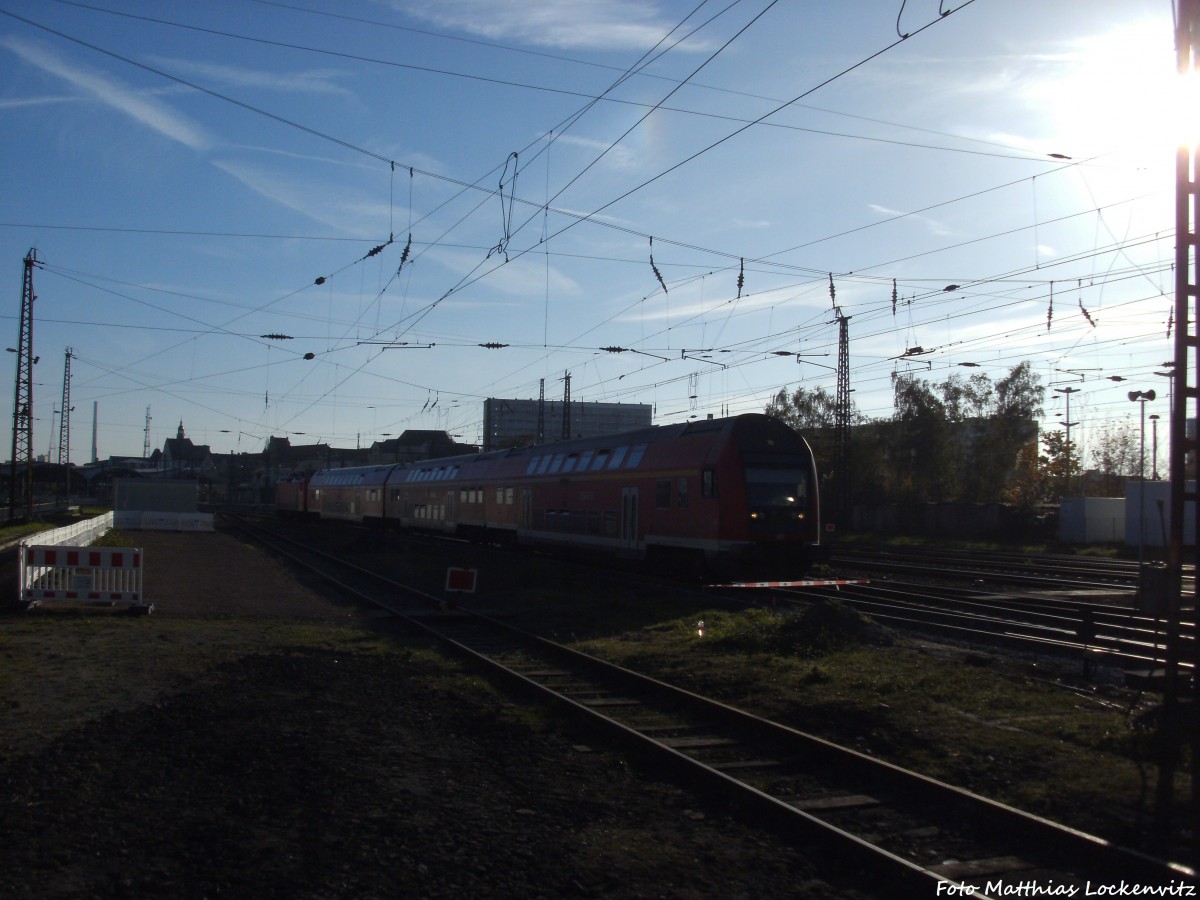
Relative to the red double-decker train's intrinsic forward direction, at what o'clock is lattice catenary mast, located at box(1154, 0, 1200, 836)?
The lattice catenary mast is roughly at 1 o'clock from the red double-decker train.

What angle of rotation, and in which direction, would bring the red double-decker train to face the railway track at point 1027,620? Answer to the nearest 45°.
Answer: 0° — it already faces it

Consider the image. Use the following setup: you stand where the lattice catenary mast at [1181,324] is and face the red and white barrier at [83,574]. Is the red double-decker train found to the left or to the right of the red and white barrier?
right

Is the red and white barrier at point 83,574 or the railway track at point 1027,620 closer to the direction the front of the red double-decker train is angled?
the railway track

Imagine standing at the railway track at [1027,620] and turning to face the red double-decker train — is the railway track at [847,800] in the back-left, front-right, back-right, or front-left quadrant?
back-left

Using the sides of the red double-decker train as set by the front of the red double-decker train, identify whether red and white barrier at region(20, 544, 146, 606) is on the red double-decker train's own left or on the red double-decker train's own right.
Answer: on the red double-decker train's own right

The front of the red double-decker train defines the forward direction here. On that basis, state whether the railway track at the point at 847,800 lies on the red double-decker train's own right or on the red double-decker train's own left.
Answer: on the red double-decker train's own right

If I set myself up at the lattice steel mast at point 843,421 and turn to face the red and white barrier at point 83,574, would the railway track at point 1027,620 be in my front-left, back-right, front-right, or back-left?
front-left

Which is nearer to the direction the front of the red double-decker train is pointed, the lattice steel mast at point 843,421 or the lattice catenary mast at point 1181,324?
the lattice catenary mast

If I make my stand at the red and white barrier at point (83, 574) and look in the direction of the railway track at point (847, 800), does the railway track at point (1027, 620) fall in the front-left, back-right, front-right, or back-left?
front-left

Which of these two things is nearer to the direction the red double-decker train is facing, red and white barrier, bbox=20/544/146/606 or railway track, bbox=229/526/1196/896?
the railway track
